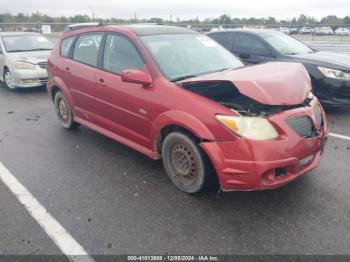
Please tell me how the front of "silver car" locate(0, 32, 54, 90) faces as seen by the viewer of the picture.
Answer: facing the viewer and to the right of the viewer

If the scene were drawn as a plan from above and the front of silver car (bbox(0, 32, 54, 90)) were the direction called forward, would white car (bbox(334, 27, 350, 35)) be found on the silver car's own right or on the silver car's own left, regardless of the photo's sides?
on the silver car's own left

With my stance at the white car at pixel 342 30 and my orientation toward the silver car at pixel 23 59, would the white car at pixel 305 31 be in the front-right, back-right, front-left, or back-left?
front-right

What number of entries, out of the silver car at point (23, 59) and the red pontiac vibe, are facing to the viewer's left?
0

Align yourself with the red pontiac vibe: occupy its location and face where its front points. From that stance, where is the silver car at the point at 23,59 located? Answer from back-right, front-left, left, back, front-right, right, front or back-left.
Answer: back

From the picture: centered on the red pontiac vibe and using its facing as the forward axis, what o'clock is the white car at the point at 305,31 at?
The white car is roughly at 8 o'clock from the red pontiac vibe.

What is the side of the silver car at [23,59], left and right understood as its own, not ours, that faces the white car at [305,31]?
left

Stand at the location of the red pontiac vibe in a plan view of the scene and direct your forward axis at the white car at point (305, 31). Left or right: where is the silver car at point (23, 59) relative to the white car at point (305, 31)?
left

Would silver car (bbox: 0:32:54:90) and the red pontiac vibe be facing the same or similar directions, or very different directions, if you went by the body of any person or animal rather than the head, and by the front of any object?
same or similar directions

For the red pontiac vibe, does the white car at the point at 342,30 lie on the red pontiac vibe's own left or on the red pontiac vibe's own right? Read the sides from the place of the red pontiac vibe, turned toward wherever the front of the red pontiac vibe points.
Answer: on the red pontiac vibe's own left
